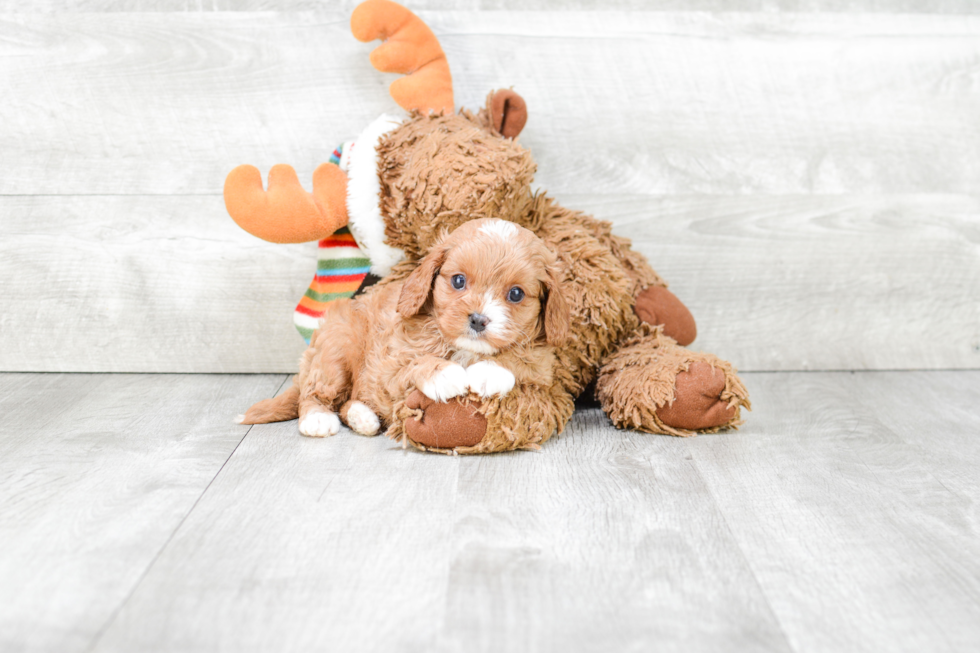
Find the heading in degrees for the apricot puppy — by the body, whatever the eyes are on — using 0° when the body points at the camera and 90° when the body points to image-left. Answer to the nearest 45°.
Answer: approximately 315°
